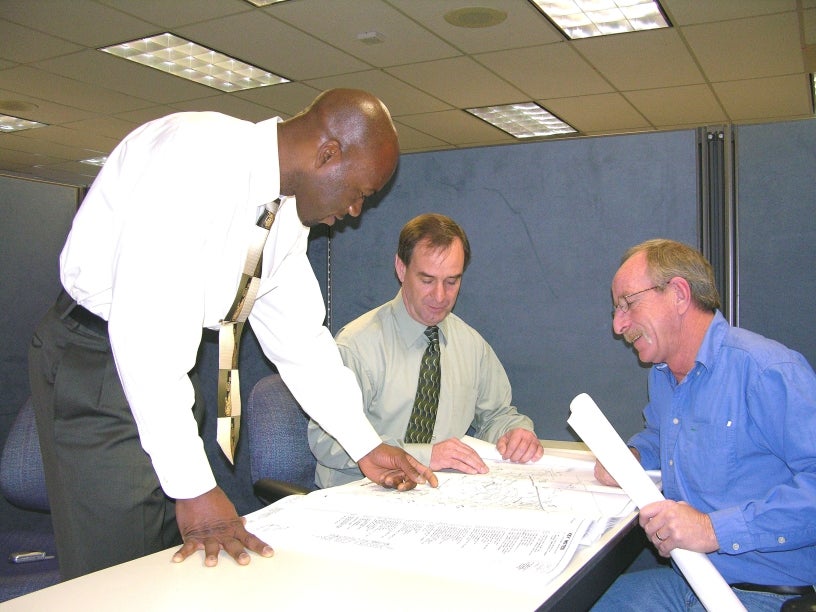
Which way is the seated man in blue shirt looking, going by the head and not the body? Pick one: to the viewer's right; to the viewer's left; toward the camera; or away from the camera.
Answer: to the viewer's left

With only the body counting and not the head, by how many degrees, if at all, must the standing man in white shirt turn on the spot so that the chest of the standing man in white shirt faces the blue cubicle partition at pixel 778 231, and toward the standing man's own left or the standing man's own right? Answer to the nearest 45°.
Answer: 0° — they already face it

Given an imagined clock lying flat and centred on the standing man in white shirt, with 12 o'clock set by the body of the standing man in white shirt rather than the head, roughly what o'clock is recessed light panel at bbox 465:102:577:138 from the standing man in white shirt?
The recessed light panel is roughly at 10 o'clock from the standing man in white shirt.

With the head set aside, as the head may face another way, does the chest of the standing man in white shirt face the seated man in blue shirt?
yes

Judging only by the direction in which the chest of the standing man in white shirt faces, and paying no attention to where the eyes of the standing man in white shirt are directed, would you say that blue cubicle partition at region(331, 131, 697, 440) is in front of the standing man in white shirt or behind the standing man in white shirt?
in front

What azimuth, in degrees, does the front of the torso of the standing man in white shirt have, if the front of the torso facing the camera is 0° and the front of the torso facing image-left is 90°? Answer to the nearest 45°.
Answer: approximately 270°

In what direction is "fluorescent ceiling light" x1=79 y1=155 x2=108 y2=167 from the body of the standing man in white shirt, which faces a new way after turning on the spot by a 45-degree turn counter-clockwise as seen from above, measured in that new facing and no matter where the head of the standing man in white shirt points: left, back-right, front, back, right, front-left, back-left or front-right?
front-left

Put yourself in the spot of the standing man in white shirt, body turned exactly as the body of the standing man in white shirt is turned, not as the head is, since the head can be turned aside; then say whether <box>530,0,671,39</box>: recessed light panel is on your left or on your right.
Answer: on your left

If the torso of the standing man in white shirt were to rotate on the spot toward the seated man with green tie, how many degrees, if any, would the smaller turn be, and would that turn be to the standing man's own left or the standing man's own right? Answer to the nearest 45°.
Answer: approximately 45° to the standing man's own left

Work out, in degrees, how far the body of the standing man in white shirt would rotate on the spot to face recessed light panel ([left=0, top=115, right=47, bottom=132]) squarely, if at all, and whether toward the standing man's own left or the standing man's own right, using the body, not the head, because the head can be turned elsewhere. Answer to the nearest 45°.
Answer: approximately 90° to the standing man's own left

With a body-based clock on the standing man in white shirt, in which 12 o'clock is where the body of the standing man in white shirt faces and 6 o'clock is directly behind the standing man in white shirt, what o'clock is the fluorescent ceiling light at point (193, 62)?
The fluorescent ceiling light is roughly at 9 o'clock from the standing man in white shirt.
